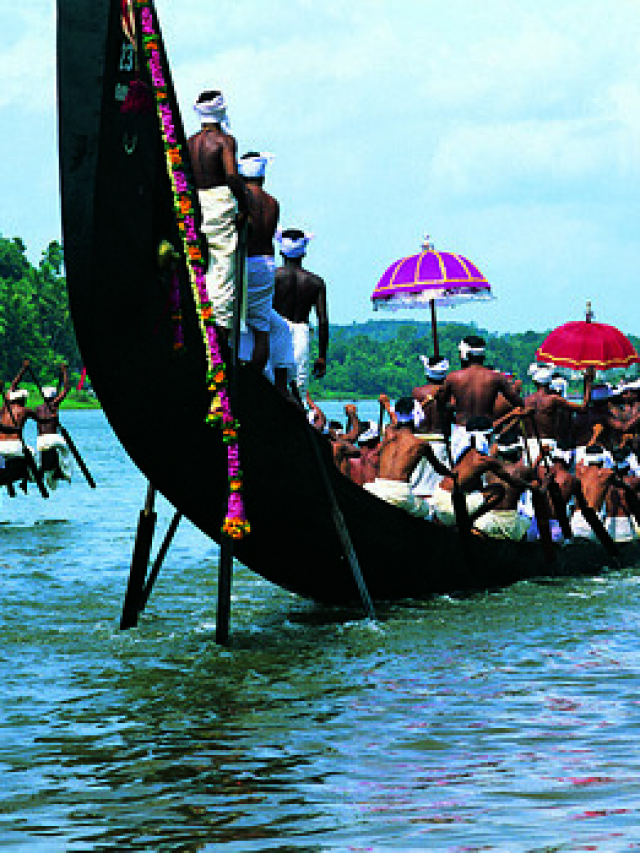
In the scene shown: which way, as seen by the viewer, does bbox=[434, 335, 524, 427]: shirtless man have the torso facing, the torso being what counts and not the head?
away from the camera

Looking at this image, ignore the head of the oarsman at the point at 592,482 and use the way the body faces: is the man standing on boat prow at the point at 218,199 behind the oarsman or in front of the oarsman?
behind

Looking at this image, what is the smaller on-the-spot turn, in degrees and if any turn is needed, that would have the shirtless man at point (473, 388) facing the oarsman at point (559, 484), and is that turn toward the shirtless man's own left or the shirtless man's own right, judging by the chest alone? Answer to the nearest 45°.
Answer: approximately 45° to the shirtless man's own right

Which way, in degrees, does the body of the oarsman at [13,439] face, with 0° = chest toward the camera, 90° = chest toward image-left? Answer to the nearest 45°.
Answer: approximately 225°

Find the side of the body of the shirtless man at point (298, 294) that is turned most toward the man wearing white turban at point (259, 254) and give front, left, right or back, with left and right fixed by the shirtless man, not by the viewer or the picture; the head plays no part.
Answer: back

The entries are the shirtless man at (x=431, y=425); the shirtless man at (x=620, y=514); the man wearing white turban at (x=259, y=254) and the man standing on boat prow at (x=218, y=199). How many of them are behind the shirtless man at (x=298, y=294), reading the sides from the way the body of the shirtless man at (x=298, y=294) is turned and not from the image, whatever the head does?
2

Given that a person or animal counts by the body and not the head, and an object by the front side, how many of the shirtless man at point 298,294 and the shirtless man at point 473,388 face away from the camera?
2

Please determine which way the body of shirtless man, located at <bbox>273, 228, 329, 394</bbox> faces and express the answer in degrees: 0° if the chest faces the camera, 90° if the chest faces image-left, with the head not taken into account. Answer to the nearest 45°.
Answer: approximately 180°

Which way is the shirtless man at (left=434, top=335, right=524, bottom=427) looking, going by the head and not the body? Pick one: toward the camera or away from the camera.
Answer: away from the camera

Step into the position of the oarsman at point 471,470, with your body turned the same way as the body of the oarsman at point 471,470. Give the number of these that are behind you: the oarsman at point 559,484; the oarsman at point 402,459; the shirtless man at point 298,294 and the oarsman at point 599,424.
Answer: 2

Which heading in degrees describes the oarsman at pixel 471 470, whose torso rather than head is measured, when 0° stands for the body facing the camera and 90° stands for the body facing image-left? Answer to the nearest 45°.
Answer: approximately 225°
